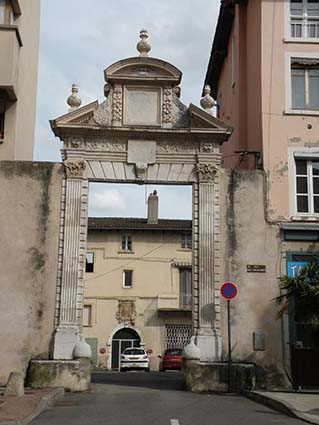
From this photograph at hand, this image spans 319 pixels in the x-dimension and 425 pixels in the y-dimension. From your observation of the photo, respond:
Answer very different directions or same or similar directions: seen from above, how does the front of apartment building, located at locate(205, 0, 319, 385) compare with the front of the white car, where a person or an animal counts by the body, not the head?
very different directions

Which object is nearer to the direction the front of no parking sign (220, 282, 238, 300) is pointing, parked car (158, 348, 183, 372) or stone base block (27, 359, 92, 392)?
the stone base block

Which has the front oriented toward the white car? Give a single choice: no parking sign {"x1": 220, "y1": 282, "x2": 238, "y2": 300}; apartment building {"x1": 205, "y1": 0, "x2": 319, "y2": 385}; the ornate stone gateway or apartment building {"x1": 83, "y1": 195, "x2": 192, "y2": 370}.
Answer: apartment building {"x1": 83, "y1": 195, "x2": 192, "y2": 370}
